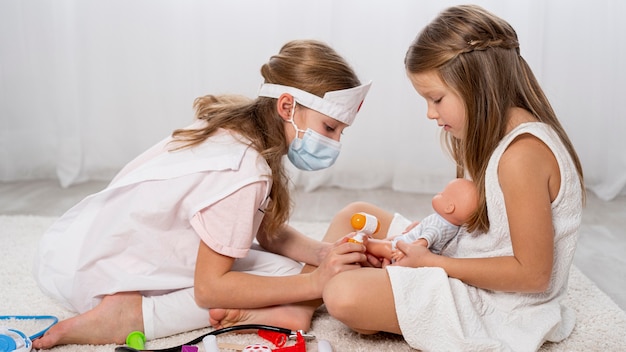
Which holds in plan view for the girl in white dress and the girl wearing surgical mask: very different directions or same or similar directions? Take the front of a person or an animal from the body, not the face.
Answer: very different directions

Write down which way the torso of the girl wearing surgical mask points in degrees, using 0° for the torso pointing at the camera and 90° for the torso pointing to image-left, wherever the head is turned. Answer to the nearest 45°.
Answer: approximately 270°

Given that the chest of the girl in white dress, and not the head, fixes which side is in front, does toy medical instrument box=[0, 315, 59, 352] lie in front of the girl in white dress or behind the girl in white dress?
in front

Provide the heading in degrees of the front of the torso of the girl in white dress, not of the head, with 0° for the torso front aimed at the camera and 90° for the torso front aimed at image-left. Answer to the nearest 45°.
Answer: approximately 90°

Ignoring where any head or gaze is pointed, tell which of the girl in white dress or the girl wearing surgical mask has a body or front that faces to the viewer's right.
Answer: the girl wearing surgical mask

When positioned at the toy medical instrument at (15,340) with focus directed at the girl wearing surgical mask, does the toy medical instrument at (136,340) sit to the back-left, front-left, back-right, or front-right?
front-right

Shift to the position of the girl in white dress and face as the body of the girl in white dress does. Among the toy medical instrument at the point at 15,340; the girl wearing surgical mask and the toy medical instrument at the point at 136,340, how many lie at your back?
0

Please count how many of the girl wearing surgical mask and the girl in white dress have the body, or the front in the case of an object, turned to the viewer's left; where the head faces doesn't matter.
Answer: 1

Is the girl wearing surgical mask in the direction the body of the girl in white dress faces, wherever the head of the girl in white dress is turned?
yes

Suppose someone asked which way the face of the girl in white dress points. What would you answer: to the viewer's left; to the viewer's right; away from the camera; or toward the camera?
to the viewer's left

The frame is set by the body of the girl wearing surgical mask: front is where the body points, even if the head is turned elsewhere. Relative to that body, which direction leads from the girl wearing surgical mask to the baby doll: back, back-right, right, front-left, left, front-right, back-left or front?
front

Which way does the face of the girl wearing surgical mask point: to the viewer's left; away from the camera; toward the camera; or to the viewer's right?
to the viewer's right

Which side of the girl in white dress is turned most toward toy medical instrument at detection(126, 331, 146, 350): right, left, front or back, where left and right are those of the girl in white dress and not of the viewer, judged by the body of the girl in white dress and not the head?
front
